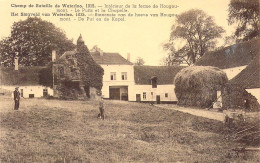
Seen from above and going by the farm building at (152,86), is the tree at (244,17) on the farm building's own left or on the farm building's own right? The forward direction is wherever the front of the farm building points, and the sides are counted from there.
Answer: on the farm building's own left

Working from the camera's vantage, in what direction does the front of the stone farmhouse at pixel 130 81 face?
facing the viewer

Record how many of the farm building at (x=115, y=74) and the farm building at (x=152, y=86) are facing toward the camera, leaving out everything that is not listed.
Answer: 2

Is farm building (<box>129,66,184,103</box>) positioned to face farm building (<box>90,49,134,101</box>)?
no

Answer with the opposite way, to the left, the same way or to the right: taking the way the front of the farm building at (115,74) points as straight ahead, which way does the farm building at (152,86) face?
the same way

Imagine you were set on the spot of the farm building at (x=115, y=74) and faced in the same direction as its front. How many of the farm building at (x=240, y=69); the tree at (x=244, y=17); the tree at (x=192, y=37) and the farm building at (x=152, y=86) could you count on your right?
0

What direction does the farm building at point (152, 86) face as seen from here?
toward the camera

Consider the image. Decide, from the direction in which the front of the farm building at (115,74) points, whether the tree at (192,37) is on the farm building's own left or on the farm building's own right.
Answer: on the farm building's own left
